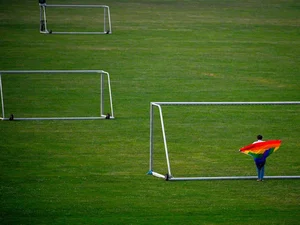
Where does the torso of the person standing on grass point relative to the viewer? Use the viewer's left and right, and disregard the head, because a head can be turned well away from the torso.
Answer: facing away from the viewer
